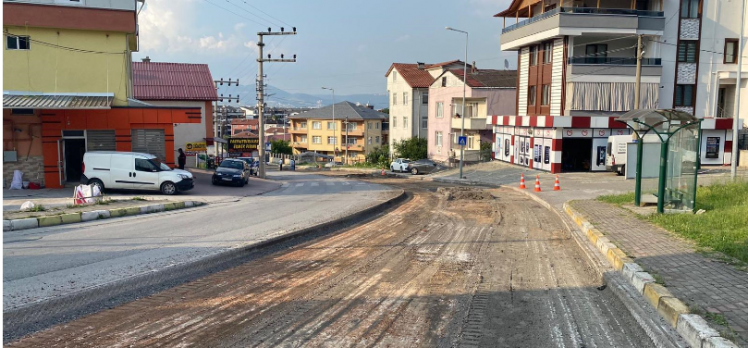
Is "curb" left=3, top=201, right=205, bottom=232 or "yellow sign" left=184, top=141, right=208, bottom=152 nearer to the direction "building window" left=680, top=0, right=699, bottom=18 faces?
the curb

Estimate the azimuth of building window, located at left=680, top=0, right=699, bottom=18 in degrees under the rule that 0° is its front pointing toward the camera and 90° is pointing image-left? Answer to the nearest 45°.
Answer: approximately 0°

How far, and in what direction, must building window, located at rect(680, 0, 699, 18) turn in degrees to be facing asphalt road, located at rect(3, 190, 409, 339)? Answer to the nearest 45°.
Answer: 0° — it already faces it

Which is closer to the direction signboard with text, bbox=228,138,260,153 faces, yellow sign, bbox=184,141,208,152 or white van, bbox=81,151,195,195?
the white van

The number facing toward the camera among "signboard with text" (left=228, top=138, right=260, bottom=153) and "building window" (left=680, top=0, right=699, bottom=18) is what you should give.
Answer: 2

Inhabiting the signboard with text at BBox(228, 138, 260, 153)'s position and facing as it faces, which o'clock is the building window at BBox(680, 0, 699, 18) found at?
The building window is roughly at 10 o'clock from the signboard with text.

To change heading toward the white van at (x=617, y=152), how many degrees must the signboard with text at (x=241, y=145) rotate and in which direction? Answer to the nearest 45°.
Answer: approximately 45° to its left
